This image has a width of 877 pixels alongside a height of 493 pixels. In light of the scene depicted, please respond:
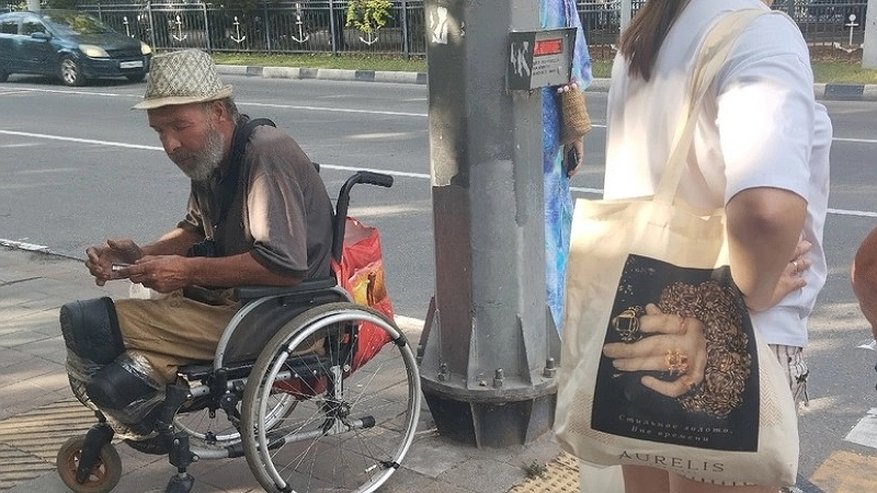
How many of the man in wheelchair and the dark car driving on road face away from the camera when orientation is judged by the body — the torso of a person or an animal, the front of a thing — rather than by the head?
0

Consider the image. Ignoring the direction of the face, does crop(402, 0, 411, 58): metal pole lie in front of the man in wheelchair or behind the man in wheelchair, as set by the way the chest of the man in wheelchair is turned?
behind

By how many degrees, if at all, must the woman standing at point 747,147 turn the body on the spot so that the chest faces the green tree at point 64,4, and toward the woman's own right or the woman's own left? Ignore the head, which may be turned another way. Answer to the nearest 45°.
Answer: approximately 90° to the woman's own left

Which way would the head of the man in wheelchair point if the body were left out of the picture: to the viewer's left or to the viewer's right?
to the viewer's left

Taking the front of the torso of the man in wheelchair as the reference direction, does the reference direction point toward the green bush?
no

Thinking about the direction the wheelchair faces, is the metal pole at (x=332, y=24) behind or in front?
behind

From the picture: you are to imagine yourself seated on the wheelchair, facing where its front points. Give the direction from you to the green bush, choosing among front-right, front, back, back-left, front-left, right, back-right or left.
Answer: back-right

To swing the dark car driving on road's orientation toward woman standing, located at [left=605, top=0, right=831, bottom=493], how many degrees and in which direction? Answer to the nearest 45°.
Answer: approximately 45° to its right

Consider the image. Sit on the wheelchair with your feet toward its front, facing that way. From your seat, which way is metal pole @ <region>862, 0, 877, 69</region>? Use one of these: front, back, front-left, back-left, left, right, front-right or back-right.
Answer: back

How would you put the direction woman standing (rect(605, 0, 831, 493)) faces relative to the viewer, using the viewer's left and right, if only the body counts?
facing away from the viewer and to the right of the viewer

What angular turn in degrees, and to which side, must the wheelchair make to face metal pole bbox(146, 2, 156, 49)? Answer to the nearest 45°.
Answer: approximately 135° to its right

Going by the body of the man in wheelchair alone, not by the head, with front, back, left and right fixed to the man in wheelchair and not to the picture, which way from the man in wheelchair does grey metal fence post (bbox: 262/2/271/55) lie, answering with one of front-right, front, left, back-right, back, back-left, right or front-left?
back-right
